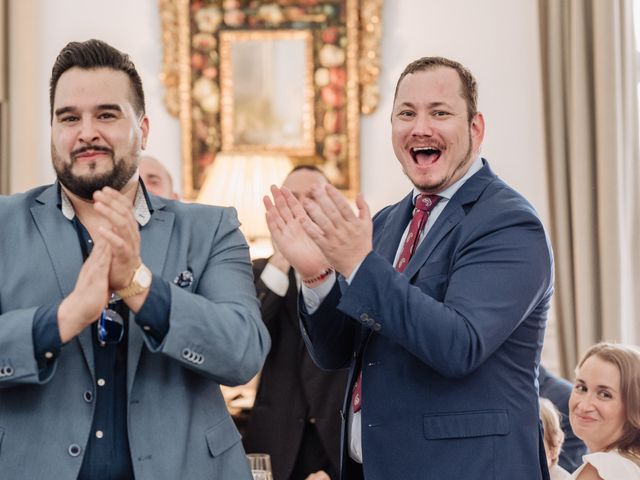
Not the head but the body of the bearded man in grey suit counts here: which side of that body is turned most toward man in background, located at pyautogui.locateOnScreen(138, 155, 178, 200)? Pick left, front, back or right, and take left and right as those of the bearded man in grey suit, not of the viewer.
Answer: back

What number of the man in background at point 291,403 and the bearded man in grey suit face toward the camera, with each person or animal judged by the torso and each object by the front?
2

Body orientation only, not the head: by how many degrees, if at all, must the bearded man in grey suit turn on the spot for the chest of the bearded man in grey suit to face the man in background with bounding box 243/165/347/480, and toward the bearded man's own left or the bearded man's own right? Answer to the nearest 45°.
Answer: approximately 180°

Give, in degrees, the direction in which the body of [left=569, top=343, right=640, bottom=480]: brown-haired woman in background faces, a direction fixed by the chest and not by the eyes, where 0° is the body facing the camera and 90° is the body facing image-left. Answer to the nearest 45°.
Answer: approximately 45°

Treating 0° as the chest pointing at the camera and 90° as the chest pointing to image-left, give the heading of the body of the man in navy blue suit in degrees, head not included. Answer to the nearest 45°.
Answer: approximately 45°
